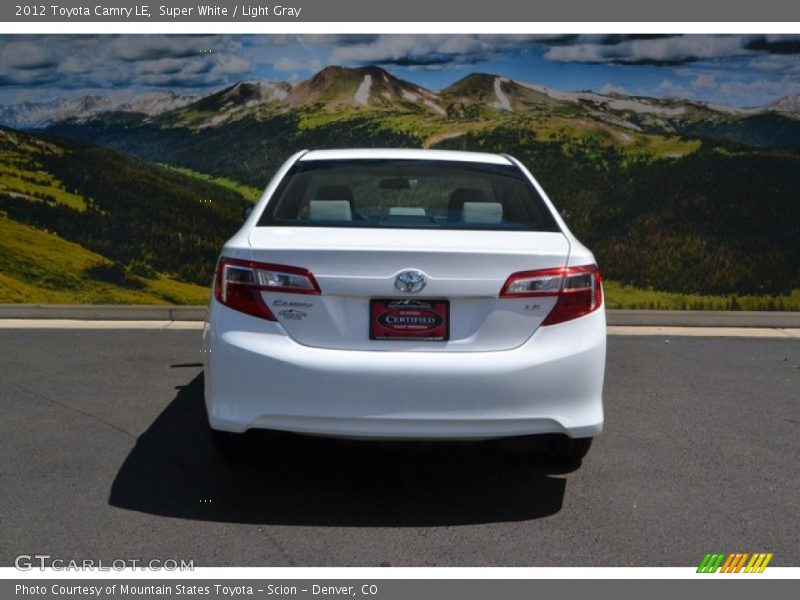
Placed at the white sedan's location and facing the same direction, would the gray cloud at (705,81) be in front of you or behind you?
in front

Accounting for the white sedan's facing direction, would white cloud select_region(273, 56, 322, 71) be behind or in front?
in front

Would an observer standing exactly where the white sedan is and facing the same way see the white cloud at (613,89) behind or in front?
in front

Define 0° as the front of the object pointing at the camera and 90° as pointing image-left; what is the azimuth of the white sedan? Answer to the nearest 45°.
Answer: approximately 180°
